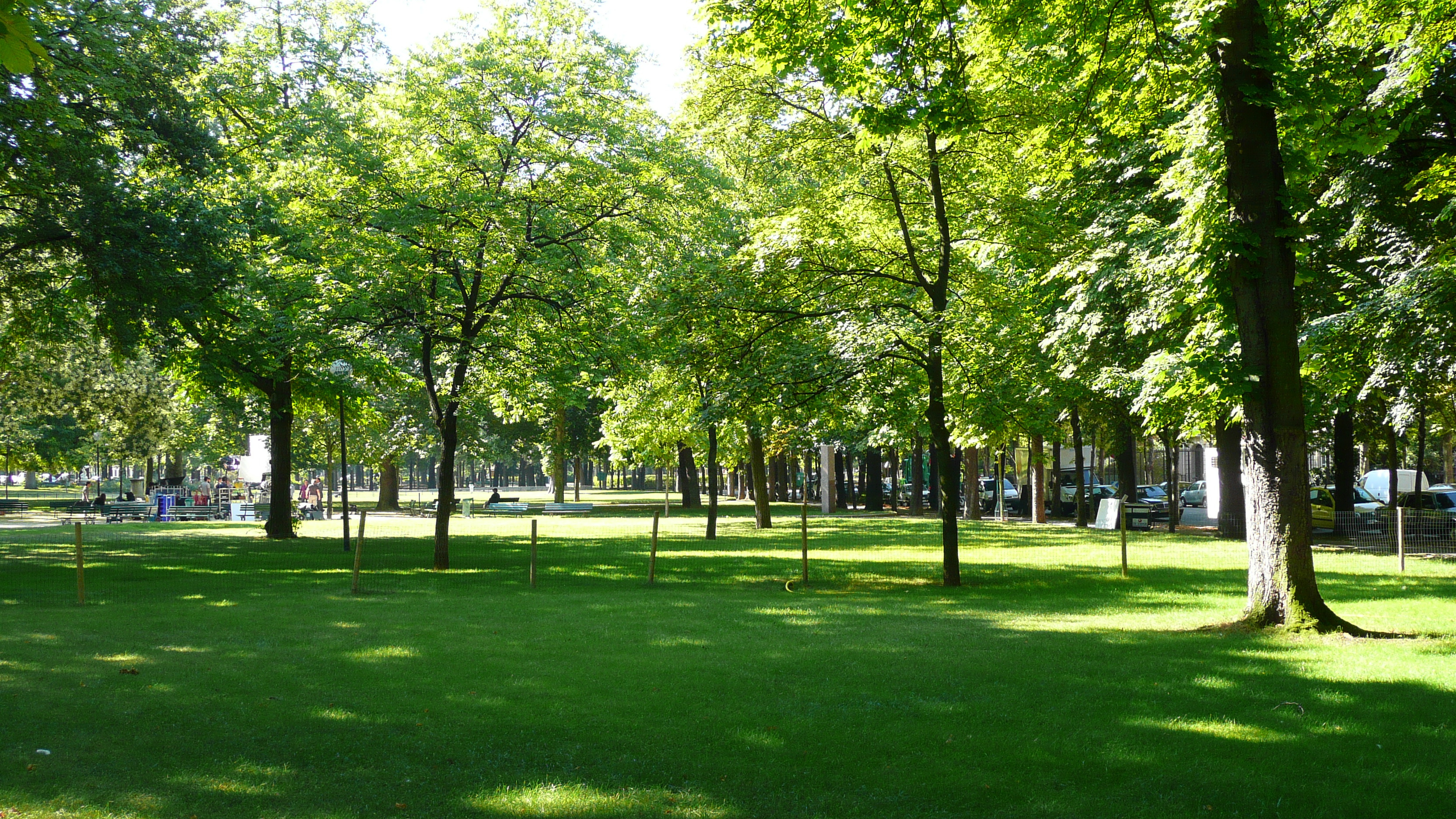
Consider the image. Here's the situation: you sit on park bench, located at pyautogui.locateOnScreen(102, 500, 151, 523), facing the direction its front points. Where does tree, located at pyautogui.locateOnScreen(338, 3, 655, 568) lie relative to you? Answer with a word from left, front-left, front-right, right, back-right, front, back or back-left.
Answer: back

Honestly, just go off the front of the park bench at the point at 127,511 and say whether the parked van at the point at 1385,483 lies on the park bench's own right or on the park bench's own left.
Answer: on the park bench's own right

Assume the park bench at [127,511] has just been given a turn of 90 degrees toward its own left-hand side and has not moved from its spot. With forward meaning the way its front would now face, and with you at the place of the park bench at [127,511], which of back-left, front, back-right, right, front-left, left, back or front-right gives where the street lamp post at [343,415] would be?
left

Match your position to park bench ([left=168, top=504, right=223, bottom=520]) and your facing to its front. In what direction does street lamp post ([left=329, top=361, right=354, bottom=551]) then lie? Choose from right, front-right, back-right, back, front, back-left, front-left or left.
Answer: back

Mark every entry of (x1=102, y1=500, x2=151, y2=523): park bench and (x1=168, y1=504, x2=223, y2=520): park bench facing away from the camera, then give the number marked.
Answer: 2

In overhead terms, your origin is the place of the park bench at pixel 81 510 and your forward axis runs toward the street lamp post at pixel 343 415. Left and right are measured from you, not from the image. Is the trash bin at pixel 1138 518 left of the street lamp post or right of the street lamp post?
left

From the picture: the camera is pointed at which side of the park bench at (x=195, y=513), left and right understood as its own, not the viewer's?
back

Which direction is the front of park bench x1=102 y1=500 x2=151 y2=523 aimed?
away from the camera
